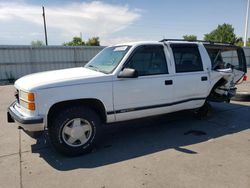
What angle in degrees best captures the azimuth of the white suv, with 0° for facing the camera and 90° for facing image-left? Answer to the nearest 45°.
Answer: approximately 45°

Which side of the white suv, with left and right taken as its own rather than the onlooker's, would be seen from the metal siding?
right
